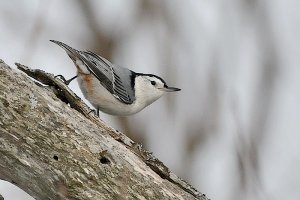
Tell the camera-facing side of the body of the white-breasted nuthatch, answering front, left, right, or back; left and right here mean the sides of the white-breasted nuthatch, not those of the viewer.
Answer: right
